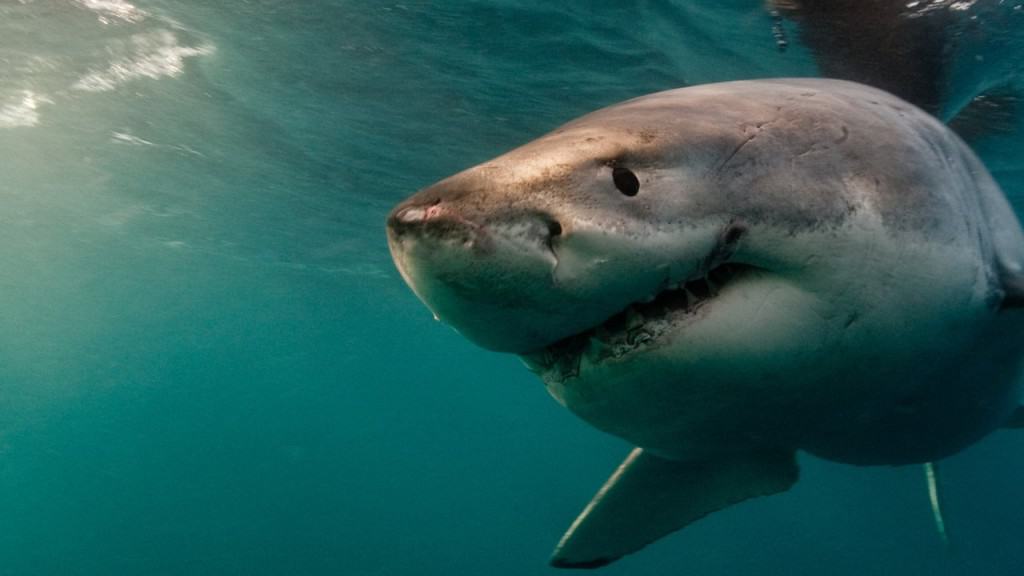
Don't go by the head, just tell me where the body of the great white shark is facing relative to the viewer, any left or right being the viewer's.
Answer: facing the viewer and to the left of the viewer
